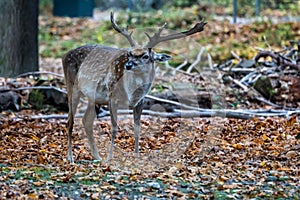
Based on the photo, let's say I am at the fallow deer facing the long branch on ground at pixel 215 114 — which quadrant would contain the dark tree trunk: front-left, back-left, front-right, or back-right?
front-left

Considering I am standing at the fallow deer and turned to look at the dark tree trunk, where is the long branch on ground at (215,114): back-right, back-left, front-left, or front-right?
front-right

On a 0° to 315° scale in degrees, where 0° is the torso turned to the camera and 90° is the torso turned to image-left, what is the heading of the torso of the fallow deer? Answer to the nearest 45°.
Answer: approximately 315°

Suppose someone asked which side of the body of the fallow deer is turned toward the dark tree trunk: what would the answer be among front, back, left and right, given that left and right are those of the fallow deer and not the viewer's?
back
